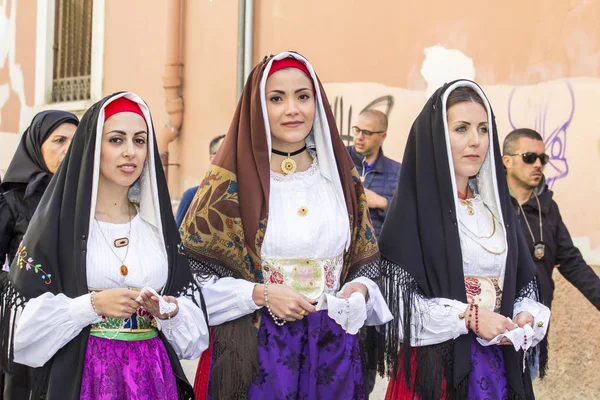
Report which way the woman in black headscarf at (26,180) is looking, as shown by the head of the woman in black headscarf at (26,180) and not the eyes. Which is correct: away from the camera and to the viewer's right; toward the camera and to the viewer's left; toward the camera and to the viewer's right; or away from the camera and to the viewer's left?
toward the camera and to the viewer's right

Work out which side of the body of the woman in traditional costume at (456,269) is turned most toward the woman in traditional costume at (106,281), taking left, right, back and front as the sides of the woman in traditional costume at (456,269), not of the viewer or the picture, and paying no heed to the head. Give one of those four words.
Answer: right

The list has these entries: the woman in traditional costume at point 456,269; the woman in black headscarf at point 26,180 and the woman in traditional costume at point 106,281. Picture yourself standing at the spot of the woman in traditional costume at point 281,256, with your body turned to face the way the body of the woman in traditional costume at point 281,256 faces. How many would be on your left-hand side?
1

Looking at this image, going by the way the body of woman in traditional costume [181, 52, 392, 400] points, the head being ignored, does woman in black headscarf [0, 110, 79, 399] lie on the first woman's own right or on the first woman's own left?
on the first woman's own right

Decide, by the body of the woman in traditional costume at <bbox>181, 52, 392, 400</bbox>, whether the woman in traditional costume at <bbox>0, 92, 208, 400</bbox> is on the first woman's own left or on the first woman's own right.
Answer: on the first woman's own right

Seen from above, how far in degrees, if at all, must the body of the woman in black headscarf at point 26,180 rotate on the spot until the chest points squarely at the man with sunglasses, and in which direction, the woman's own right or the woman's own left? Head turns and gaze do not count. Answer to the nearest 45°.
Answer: approximately 45° to the woman's own left

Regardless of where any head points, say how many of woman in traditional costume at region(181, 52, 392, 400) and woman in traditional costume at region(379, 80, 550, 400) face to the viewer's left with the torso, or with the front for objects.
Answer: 0

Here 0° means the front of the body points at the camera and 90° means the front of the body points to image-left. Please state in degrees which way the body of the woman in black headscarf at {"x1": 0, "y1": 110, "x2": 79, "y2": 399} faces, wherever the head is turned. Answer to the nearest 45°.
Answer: approximately 315°
